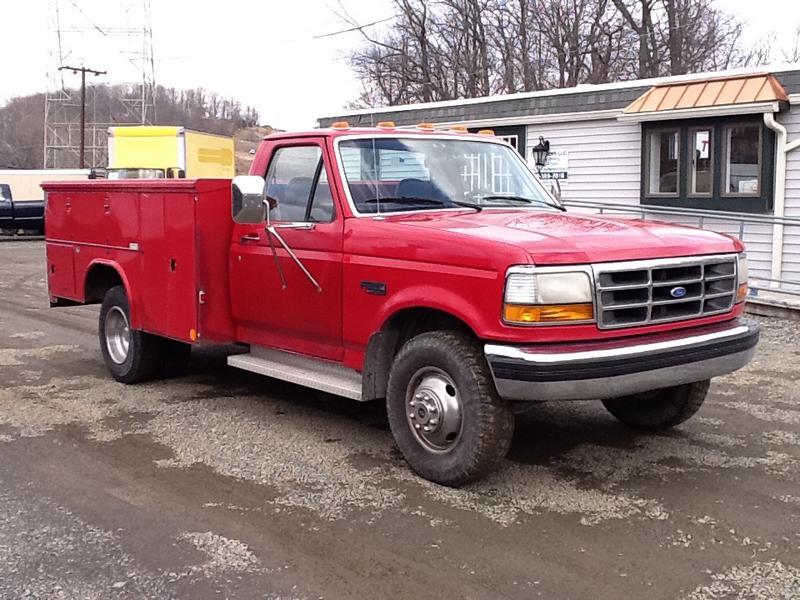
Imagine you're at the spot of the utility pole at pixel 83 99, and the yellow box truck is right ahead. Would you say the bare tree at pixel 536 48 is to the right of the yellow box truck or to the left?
left

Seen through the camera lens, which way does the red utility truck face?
facing the viewer and to the right of the viewer

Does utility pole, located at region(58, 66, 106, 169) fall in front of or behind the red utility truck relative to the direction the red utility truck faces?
behind

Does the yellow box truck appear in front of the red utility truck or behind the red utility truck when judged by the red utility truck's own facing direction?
behind

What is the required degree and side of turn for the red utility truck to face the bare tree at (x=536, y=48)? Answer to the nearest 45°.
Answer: approximately 135° to its left
